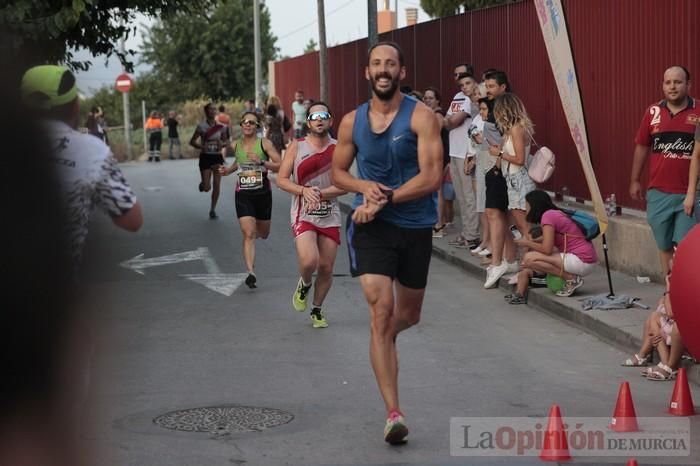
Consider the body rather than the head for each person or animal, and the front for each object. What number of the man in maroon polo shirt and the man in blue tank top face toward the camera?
2

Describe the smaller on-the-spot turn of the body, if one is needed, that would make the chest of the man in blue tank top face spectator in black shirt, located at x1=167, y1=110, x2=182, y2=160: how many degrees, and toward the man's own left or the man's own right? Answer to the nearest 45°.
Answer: approximately 180°

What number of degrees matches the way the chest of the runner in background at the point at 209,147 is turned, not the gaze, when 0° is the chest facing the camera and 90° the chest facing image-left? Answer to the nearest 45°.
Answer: approximately 0°

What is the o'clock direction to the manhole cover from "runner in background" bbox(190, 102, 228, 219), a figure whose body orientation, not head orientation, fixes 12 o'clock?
The manhole cover is roughly at 12 o'clock from the runner in background.

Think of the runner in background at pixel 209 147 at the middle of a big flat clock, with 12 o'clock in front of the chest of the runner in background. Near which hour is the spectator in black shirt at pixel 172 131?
The spectator in black shirt is roughly at 6 o'clock from the runner in background.
